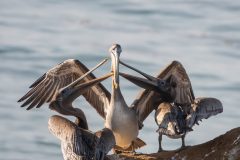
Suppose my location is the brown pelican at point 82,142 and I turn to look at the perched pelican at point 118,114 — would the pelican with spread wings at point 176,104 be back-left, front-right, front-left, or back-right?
front-right

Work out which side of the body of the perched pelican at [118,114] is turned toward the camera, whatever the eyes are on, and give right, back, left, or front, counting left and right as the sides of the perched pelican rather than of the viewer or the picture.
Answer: front

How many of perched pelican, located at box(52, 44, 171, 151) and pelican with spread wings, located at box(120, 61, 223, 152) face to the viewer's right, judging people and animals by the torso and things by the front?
0

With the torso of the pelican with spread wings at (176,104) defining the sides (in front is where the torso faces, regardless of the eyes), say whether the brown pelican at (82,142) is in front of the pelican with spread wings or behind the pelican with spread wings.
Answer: in front
